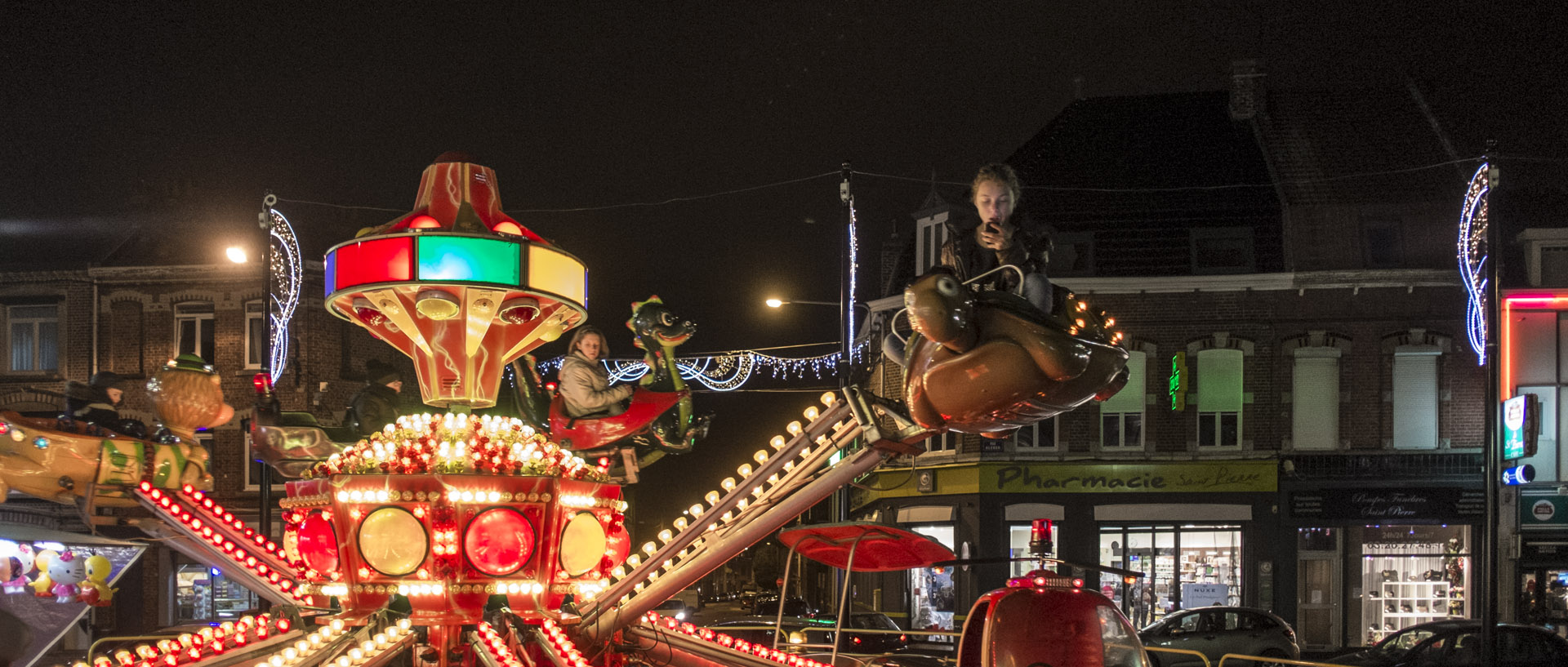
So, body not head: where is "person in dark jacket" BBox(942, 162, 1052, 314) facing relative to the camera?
toward the camera

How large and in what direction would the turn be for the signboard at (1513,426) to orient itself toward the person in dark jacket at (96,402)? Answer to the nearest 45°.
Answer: approximately 45° to its left

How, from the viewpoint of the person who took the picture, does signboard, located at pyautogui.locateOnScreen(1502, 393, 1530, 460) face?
facing the viewer and to the left of the viewer

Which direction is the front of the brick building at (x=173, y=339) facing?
toward the camera

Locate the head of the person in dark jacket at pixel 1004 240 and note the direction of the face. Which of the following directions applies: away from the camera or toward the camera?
toward the camera

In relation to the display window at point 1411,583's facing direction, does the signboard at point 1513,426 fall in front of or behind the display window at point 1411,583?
in front

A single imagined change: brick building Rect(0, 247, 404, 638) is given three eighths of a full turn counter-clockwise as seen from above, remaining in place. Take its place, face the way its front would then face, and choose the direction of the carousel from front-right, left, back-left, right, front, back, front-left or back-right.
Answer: back-right

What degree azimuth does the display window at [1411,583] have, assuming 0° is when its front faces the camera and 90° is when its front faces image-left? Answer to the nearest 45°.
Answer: approximately 0°
